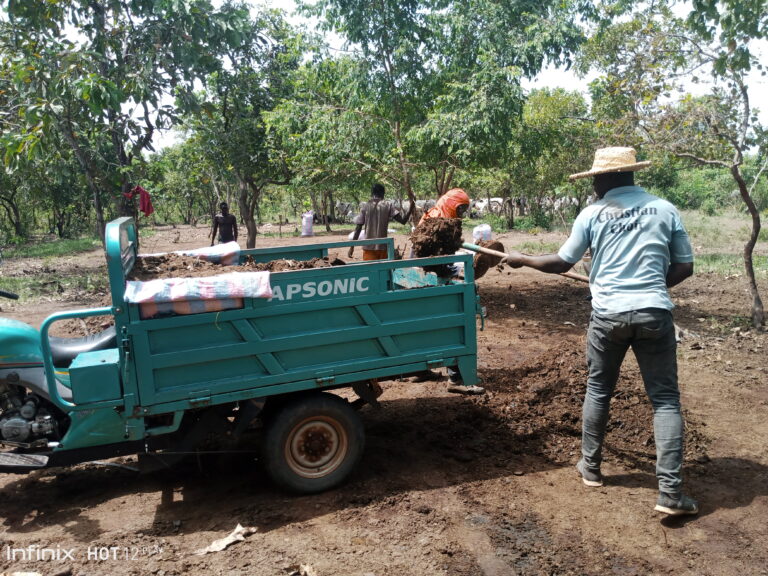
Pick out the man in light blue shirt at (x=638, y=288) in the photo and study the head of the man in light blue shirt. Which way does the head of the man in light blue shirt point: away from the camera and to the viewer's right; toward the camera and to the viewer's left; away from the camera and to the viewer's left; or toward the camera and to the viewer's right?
away from the camera and to the viewer's left

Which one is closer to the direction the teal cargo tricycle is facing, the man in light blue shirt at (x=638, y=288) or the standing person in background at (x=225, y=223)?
the standing person in background

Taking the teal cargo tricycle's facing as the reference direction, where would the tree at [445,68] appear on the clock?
The tree is roughly at 4 o'clock from the teal cargo tricycle.

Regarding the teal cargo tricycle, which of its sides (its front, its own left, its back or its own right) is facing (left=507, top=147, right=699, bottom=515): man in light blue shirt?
back

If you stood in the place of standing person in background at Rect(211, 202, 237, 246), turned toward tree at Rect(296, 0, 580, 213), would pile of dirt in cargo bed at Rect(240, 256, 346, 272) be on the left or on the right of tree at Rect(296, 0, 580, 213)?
right

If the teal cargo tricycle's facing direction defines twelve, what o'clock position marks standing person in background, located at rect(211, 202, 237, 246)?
The standing person in background is roughly at 3 o'clock from the teal cargo tricycle.

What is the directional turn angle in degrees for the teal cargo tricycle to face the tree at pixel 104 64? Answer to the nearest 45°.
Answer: approximately 90° to its right

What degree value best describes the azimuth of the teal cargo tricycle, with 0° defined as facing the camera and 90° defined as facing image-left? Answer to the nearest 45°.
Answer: approximately 90°

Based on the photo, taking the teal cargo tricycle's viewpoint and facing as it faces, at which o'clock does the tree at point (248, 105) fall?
The tree is roughly at 3 o'clock from the teal cargo tricycle.
